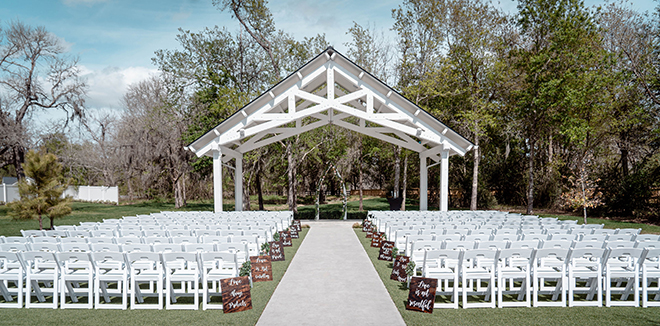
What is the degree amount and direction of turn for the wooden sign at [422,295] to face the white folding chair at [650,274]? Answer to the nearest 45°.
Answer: approximately 90° to its left

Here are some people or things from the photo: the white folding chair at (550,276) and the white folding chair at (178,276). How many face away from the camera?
2

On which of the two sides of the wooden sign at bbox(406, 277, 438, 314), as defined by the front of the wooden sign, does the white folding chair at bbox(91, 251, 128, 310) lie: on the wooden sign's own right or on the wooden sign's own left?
on the wooden sign's own right

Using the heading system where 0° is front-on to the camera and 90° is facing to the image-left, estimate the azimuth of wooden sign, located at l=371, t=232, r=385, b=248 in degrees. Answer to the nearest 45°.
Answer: approximately 0°

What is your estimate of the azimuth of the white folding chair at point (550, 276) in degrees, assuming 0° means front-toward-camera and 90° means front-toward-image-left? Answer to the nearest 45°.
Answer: approximately 180°

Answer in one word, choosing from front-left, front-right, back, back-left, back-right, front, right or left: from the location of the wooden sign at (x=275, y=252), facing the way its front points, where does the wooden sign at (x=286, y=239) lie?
back

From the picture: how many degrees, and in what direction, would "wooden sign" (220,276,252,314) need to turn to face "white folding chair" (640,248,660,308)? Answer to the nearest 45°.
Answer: approximately 90° to its left

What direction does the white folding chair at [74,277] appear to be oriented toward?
away from the camera

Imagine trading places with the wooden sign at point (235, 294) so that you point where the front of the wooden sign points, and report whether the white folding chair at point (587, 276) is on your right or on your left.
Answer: on your left

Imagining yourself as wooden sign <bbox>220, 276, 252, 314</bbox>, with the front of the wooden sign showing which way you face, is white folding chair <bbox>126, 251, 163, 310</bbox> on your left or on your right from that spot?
on your right
